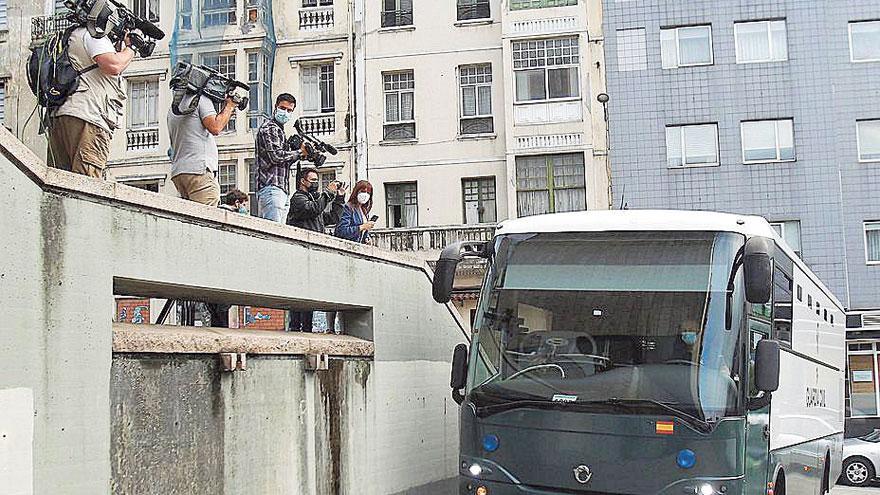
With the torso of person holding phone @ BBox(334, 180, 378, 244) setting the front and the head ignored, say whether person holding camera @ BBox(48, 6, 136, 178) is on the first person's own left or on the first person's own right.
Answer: on the first person's own right

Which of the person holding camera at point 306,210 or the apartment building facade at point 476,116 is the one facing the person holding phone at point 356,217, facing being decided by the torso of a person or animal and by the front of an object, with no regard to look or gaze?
the apartment building facade

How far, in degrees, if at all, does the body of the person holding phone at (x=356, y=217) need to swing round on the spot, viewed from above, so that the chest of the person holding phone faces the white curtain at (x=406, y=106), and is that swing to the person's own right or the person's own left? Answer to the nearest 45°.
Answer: approximately 135° to the person's own left

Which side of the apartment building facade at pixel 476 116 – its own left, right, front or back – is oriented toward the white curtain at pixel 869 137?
left

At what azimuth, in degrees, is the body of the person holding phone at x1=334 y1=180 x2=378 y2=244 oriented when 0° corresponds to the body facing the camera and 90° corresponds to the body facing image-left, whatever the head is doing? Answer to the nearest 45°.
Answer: approximately 315°

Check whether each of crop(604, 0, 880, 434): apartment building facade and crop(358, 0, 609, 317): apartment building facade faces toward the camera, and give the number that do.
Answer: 2

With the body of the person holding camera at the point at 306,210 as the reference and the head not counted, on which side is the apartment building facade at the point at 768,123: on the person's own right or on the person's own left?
on the person's own left

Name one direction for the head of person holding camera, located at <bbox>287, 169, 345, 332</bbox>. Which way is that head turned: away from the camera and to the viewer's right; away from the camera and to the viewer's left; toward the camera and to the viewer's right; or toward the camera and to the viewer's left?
toward the camera and to the viewer's right

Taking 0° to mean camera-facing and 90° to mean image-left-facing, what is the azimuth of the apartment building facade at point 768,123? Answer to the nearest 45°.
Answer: approximately 0°

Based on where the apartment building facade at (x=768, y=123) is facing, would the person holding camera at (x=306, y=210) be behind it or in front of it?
in front

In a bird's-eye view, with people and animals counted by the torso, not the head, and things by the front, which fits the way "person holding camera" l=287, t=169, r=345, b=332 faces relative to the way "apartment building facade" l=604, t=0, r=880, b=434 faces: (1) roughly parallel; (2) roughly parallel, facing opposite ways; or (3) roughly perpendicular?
roughly perpendicular
